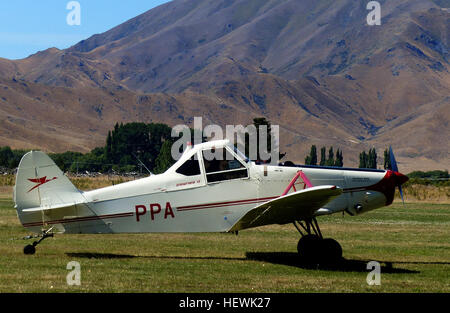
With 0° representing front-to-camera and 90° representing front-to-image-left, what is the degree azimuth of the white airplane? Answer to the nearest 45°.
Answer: approximately 270°
